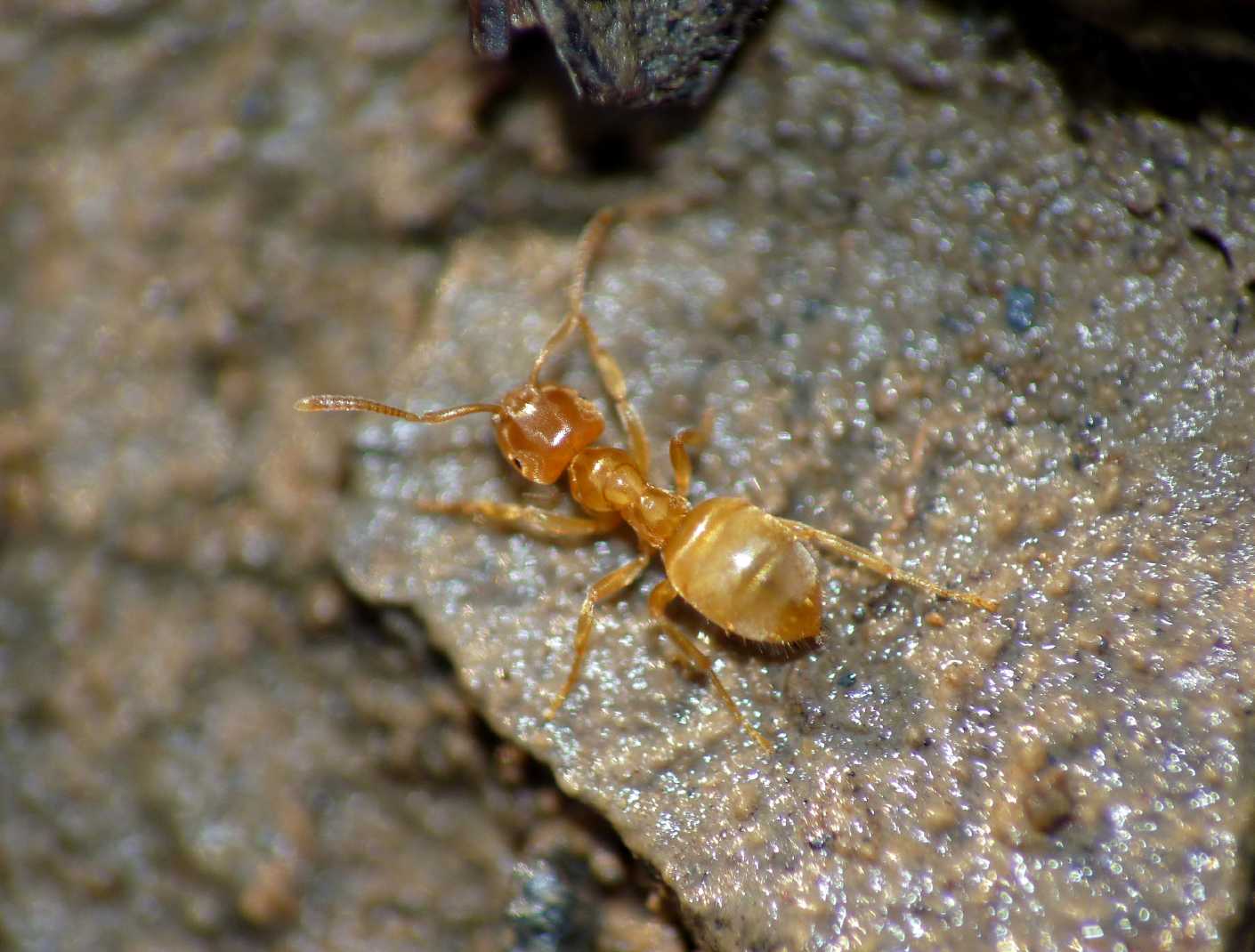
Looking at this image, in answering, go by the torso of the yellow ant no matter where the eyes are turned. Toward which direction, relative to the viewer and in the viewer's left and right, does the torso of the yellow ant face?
facing away from the viewer and to the left of the viewer
